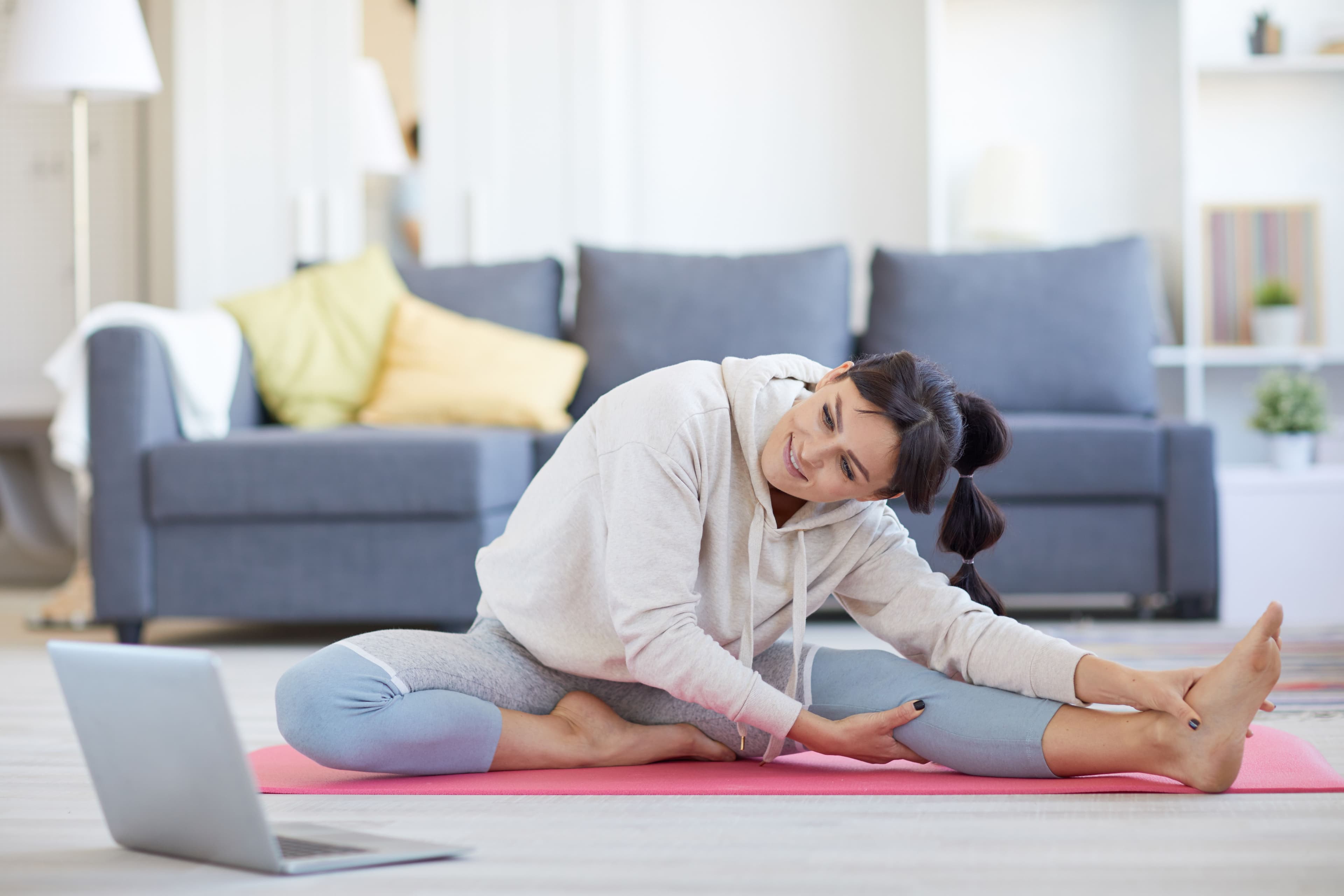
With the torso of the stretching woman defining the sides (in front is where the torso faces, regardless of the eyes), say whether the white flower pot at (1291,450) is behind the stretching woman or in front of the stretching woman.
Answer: behind

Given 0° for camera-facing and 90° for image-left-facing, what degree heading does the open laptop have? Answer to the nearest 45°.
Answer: approximately 225°
